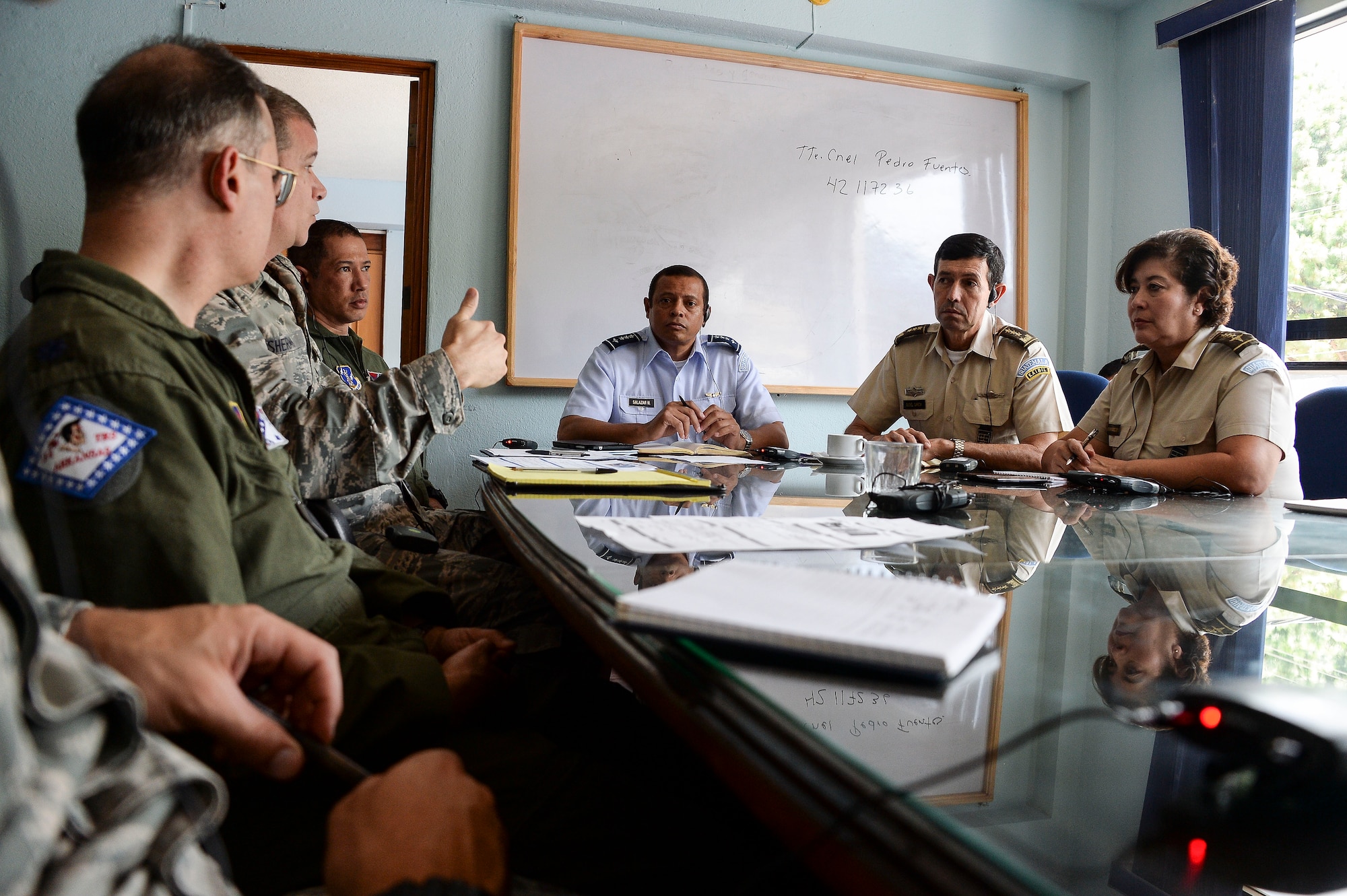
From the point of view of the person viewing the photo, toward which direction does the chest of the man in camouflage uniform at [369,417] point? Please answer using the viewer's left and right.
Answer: facing to the right of the viewer

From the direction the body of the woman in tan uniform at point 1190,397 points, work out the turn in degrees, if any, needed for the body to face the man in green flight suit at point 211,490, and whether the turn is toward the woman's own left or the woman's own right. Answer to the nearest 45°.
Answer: approximately 45° to the woman's own left

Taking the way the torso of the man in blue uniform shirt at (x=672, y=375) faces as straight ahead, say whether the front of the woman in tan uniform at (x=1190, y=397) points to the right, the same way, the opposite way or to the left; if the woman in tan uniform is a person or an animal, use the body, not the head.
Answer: to the right

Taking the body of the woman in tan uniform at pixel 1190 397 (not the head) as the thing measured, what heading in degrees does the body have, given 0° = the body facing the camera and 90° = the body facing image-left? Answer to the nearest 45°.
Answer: approximately 45°

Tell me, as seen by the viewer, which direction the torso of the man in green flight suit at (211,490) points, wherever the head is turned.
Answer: to the viewer's right

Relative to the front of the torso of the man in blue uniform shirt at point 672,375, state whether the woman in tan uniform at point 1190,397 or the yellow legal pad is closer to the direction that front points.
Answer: the yellow legal pad

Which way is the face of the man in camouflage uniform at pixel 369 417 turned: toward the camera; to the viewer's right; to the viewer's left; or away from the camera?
to the viewer's right

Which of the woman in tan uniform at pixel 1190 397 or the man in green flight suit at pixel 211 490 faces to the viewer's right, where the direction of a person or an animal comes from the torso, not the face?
the man in green flight suit

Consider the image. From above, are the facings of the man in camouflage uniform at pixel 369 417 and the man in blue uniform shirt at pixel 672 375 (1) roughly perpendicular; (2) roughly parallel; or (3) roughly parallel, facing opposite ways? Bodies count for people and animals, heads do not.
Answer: roughly perpendicular
